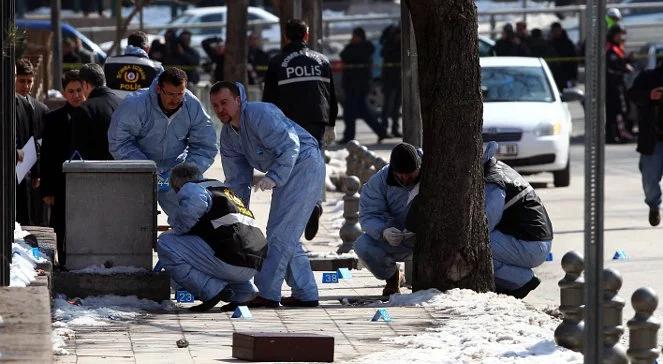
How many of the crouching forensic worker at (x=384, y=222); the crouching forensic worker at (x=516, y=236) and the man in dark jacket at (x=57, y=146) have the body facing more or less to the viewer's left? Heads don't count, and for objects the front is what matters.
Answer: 1

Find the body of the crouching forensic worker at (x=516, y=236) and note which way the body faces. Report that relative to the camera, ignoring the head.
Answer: to the viewer's left

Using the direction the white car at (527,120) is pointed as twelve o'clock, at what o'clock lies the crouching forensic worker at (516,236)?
The crouching forensic worker is roughly at 12 o'clock from the white car.

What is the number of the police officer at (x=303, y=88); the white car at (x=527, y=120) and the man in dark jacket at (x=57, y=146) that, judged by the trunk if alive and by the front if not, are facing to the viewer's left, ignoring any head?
0

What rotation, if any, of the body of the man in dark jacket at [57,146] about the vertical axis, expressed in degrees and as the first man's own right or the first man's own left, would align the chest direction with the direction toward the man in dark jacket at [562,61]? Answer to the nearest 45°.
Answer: approximately 90° to the first man's own left

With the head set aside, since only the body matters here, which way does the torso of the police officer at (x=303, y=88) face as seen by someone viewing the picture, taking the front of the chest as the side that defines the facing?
away from the camera

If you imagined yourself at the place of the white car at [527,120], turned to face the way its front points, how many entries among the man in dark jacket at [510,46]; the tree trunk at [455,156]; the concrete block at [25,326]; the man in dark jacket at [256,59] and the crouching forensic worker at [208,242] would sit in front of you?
3

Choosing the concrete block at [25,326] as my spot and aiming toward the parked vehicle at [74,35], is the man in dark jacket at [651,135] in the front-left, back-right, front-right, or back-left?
front-right

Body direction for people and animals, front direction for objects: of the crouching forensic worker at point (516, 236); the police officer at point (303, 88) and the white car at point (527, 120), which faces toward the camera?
the white car

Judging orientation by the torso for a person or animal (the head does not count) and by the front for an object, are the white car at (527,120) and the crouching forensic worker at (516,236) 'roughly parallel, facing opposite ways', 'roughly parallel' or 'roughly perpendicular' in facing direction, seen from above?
roughly perpendicular

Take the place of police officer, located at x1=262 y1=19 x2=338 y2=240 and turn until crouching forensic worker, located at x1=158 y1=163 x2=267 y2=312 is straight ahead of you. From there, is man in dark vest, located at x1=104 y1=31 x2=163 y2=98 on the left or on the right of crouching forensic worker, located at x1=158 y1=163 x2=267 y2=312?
right

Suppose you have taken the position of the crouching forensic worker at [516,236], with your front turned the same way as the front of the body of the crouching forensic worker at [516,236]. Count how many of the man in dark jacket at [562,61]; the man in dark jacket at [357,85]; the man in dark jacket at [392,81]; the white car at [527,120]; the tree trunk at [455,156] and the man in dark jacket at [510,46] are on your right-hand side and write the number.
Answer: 5

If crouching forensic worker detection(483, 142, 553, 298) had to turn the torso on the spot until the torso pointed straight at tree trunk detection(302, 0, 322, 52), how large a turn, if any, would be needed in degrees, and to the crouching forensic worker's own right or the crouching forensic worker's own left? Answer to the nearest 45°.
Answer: approximately 90° to the crouching forensic worker's own right

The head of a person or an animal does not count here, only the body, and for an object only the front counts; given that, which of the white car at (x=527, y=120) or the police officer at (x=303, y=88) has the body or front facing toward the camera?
the white car

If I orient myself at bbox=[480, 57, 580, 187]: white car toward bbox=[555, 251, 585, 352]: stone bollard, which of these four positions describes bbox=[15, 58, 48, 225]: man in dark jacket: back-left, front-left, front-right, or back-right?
front-right

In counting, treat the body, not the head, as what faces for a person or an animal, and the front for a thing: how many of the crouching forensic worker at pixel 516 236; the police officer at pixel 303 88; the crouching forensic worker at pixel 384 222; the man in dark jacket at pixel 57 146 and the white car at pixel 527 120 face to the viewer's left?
1

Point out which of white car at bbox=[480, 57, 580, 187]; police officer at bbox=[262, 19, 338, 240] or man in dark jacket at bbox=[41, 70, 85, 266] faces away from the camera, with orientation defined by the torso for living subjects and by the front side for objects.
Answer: the police officer

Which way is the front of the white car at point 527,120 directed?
toward the camera
